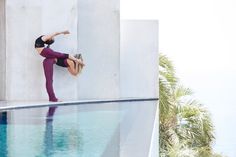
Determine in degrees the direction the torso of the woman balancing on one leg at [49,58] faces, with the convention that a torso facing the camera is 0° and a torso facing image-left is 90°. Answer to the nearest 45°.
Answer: approximately 270°

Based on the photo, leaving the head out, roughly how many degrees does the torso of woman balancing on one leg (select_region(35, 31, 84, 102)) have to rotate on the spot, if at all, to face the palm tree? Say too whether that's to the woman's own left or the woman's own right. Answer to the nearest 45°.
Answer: approximately 45° to the woman's own left
